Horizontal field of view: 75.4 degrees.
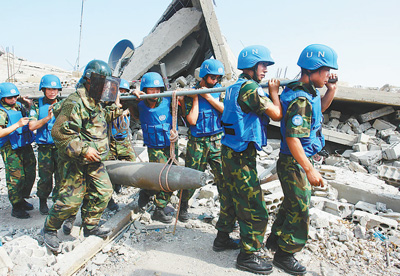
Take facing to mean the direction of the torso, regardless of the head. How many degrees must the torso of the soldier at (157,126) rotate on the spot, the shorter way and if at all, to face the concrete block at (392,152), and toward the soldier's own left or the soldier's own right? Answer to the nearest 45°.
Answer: approximately 45° to the soldier's own left

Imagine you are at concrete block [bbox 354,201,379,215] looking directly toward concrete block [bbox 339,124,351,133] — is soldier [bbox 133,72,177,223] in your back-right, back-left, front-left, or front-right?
back-left

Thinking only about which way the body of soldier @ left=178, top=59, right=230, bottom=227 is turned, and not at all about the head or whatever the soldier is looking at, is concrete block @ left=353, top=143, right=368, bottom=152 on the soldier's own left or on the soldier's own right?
on the soldier's own left

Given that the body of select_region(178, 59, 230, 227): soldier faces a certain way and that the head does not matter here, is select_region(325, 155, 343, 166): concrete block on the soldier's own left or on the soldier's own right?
on the soldier's own left

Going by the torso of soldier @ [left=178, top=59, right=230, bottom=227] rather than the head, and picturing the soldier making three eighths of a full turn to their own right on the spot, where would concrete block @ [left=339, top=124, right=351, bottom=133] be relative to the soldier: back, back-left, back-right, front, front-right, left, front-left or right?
back-right

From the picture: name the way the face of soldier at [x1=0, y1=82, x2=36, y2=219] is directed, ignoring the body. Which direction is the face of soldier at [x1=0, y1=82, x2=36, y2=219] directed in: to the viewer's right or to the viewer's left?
to the viewer's right
